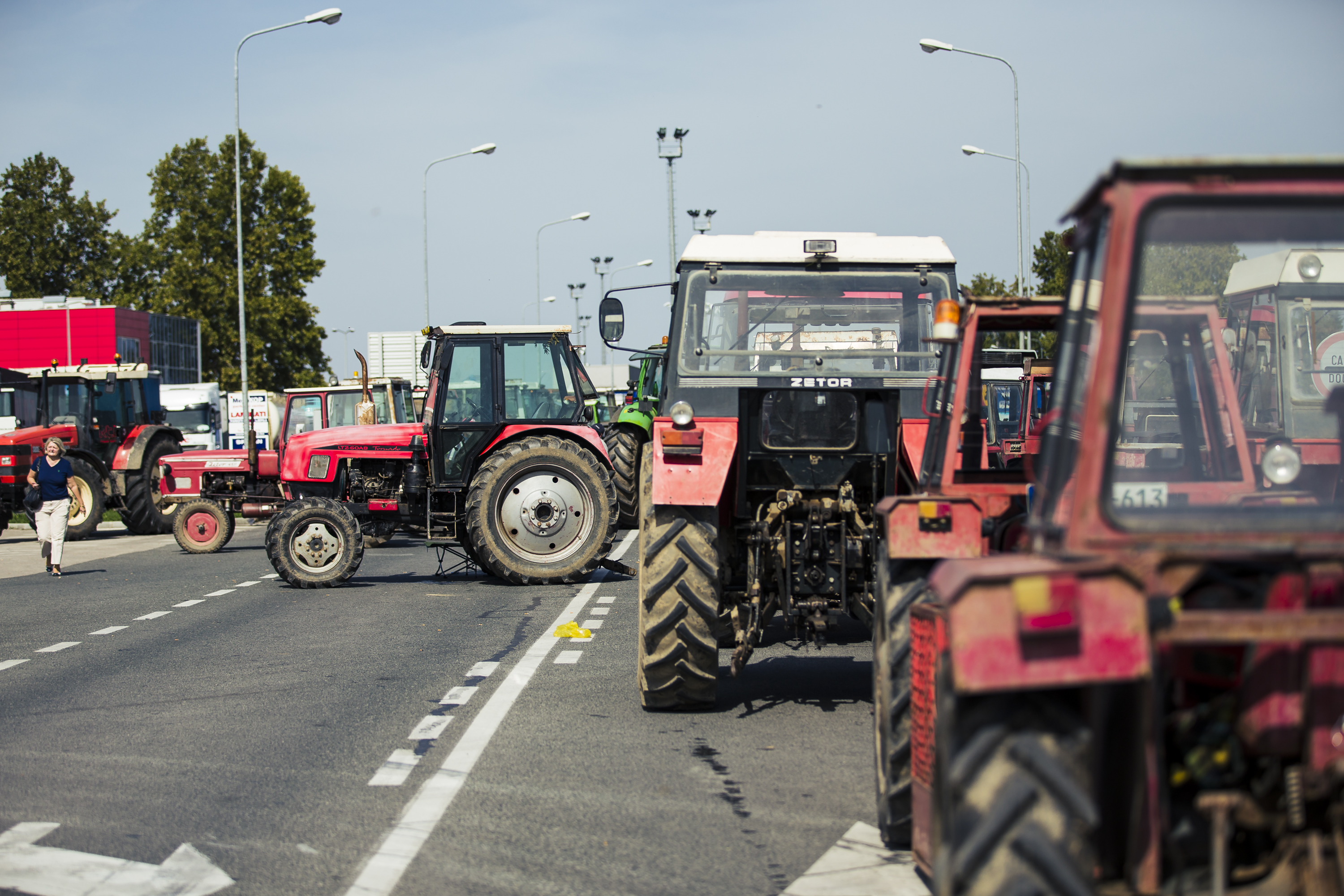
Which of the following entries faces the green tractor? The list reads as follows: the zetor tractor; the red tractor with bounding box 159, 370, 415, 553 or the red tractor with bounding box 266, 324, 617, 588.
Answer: the zetor tractor

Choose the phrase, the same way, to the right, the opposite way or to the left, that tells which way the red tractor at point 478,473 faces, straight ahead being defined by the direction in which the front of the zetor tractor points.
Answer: to the left

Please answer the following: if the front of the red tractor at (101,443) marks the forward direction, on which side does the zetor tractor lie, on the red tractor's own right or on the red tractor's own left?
on the red tractor's own left

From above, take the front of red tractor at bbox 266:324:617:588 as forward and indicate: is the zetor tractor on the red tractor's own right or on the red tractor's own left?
on the red tractor's own left

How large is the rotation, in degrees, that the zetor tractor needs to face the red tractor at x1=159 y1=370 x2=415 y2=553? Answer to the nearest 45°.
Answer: approximately 45° to its left

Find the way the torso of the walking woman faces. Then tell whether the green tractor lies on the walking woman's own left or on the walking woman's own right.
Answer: on the walking woman's own left

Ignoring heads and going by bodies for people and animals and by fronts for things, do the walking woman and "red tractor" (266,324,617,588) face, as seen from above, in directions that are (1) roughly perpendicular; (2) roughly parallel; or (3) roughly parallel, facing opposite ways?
roughly perpendicular

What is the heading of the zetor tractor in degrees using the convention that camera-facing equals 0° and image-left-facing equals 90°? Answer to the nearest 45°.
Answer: approximately 180°

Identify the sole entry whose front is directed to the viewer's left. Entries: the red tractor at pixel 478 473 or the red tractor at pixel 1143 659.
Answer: the red tractor at pixel 478 473

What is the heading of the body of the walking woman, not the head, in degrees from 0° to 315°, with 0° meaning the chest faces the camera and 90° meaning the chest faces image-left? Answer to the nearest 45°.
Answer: approximately 0°

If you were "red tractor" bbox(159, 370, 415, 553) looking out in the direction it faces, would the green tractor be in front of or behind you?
behind

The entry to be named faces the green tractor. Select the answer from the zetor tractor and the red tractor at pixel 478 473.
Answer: the zetor tractor

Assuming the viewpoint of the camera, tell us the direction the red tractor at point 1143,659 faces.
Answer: facing away from the viewer

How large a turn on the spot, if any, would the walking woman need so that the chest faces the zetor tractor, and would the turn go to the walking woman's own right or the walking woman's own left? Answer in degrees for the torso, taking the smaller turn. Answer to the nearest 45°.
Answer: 0° — they already face it
